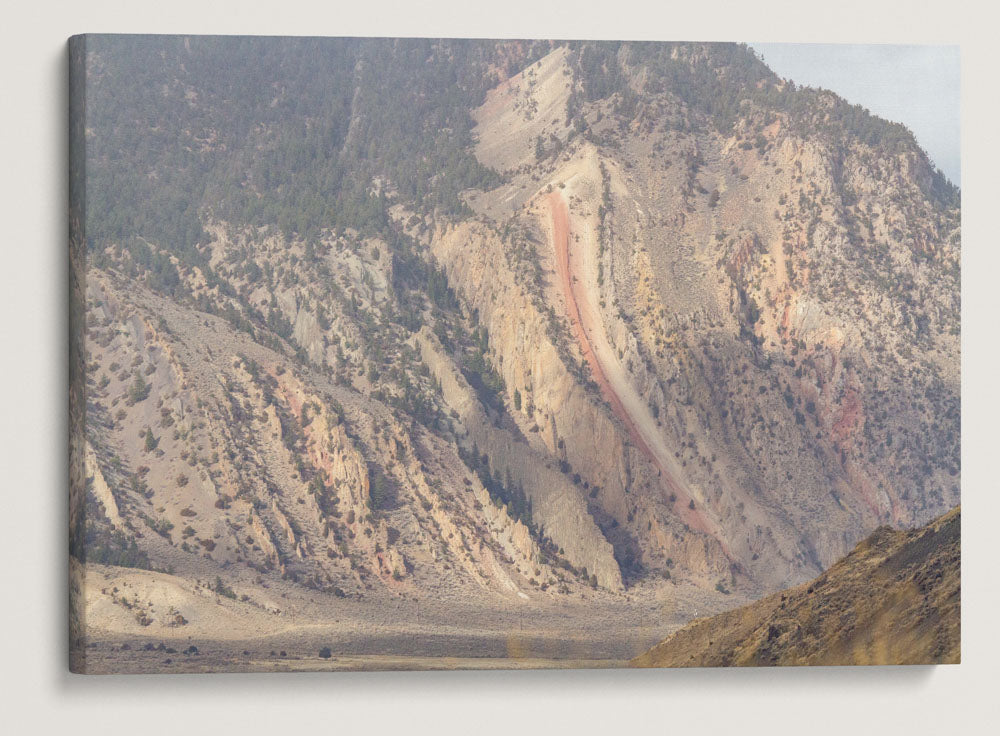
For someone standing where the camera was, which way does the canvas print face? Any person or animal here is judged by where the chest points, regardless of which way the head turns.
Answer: facing the viewer
